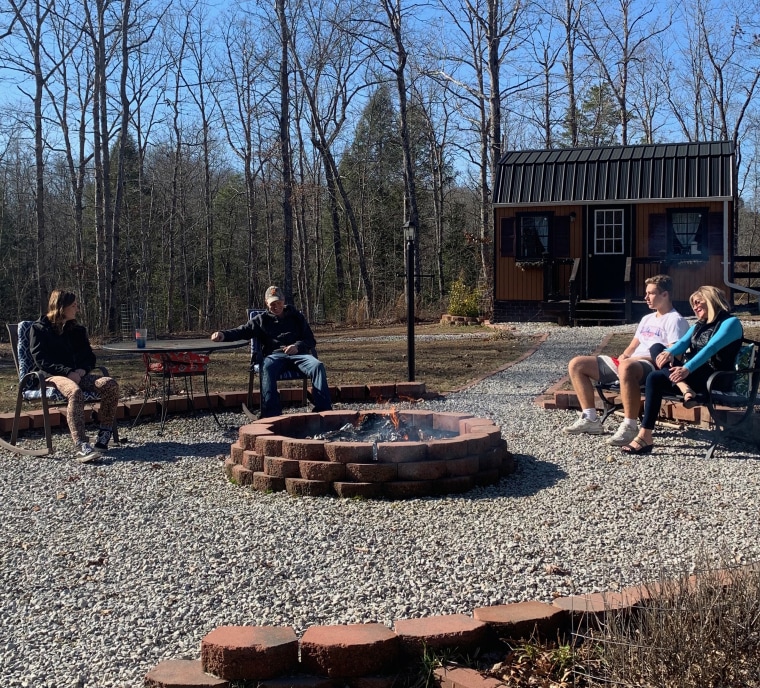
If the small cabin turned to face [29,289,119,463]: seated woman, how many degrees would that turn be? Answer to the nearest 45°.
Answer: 0° — it already faces them

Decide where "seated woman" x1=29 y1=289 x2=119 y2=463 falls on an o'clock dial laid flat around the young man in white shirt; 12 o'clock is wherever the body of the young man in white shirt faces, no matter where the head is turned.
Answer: The seated woman is roughly at 1 o'clock from the young man in white shirt.

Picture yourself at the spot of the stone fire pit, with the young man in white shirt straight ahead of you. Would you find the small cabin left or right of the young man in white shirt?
left

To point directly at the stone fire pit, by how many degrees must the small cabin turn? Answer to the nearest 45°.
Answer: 0° — it already faces it

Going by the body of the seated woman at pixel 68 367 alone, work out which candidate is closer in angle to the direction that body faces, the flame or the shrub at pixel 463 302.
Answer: the flame

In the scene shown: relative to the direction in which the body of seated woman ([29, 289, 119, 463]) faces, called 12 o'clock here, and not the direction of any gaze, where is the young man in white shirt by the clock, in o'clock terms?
The young man in white shirt is roughly at 11 o'clock from the seated woman.

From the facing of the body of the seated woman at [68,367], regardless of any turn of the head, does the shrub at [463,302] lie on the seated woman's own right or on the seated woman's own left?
on the seated woman's own left

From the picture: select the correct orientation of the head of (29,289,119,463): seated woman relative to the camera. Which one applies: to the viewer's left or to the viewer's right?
to the viewer's right

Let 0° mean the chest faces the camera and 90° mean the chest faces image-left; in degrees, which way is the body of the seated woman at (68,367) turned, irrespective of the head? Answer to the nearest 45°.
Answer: approximately 315°

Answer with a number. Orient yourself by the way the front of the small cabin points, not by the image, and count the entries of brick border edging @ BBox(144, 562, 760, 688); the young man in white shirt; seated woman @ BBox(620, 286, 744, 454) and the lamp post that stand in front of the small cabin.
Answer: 4

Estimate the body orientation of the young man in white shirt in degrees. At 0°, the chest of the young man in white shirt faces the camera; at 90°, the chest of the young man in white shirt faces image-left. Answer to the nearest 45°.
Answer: approximately 45°

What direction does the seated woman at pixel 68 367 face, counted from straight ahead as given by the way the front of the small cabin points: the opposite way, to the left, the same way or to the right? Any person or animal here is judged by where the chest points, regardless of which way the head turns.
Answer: to the left

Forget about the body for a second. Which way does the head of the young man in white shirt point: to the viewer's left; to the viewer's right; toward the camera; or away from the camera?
to the viewer's left

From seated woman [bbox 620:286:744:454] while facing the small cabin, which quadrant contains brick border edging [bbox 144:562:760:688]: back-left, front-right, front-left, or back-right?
back-left

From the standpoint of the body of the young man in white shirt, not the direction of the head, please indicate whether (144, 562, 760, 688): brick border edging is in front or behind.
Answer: in front
